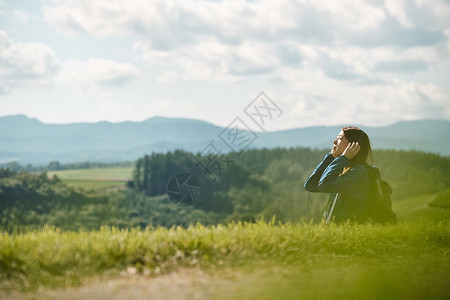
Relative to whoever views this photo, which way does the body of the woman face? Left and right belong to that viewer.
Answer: facing to the left of the viewer

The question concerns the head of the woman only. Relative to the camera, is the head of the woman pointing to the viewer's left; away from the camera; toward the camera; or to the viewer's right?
to the viewer's left
